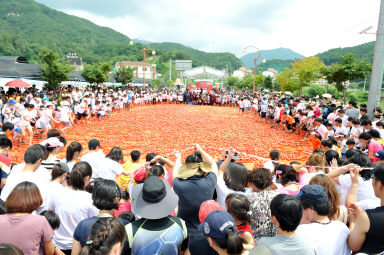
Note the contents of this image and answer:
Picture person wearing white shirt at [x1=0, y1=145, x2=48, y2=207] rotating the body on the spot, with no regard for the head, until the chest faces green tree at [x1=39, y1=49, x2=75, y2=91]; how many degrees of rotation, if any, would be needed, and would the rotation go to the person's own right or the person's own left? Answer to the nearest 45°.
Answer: approximately 45° to the person's own left

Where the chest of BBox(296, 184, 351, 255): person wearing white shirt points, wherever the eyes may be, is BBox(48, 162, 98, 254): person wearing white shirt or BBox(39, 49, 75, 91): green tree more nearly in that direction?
the green tree

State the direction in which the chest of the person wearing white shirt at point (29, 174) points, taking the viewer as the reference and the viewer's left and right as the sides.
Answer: facing away from the viewer and to the right of the viewer

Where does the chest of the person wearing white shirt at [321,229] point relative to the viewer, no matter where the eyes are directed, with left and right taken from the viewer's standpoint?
facing away from the viewer and to the left of the viewer

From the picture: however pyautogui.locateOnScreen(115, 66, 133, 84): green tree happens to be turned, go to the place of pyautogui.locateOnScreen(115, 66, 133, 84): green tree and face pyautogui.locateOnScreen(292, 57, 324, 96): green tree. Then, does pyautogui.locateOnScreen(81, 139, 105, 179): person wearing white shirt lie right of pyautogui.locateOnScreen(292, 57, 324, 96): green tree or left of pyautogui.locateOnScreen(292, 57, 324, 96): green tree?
right

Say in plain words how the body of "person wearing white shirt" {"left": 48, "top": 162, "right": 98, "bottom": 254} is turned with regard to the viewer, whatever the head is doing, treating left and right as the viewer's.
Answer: facing away from the viewer and to the right of the viewer
